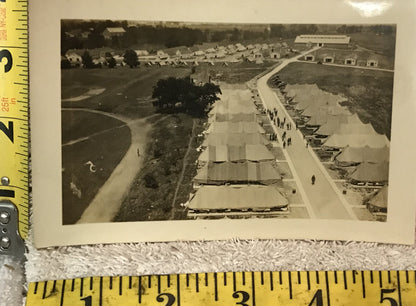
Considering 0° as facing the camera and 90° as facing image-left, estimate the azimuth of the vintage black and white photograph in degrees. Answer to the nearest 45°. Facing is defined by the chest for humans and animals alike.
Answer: approximately 0°
